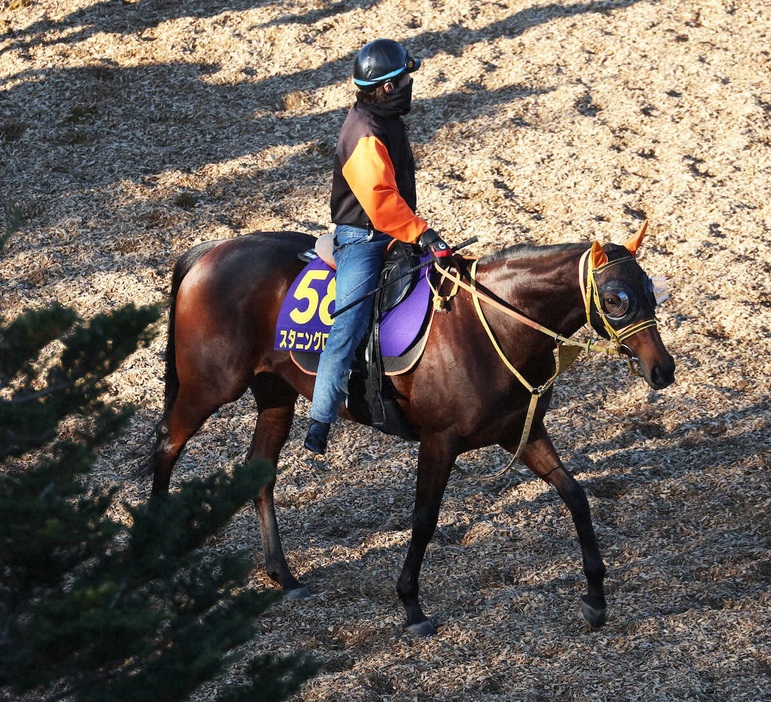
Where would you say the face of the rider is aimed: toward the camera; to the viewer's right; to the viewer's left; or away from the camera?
to the viewer's right

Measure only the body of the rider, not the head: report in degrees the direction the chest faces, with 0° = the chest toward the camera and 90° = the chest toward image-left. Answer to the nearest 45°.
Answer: approximately 270°
